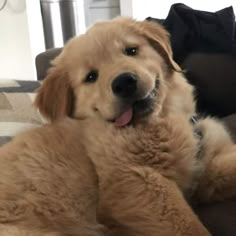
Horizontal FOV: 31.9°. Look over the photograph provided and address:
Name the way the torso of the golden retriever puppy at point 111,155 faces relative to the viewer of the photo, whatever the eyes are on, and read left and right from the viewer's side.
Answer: facing the viewer and to the right of the viewer

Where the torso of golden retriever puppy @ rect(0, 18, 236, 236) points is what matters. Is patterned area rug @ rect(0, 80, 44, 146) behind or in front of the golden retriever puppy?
behind
